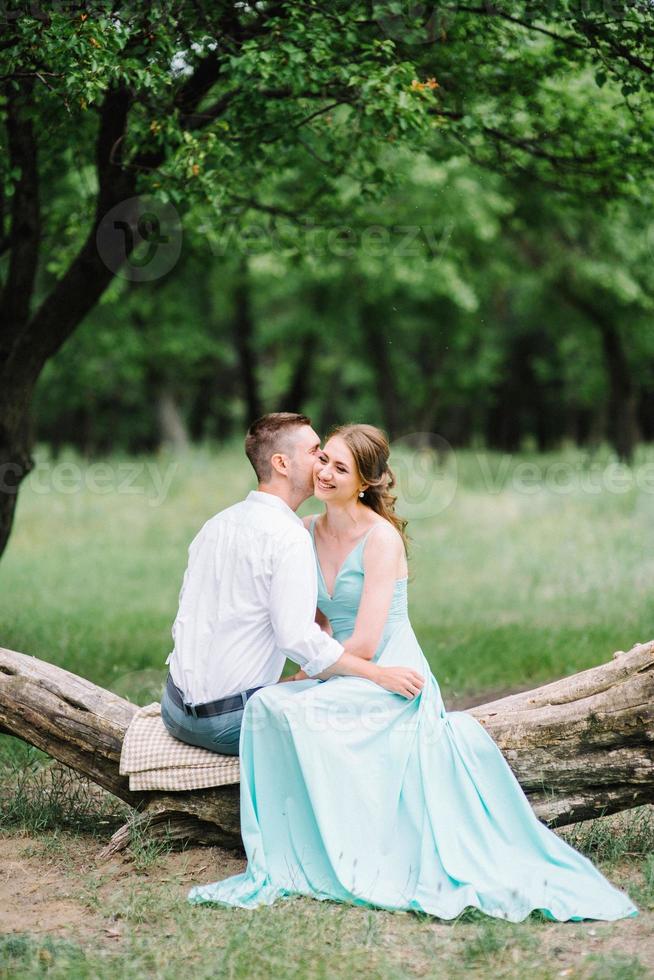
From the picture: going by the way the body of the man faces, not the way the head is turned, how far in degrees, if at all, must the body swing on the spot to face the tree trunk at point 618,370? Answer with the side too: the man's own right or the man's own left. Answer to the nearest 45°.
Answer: approximately 45° to the man's own left

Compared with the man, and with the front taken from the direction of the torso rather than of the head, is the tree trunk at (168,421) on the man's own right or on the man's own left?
on the man's own left

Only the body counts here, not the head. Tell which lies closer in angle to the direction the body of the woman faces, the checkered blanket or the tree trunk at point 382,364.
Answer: the checkered blanket

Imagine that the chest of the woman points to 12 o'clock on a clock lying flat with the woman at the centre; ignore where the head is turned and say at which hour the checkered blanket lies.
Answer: The checkered blanket is roughly at 2 o'clock from the woman.

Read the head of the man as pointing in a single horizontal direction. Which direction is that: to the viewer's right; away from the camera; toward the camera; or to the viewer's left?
to the viewer's right

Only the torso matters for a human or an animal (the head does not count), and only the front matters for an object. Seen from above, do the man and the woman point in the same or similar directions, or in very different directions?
very different directions

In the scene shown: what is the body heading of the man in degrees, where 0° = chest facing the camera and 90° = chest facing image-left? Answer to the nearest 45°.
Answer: approximately 225°

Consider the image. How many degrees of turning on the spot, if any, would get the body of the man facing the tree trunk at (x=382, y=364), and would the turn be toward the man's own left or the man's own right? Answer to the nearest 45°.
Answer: approximately 45° to the man's own left
